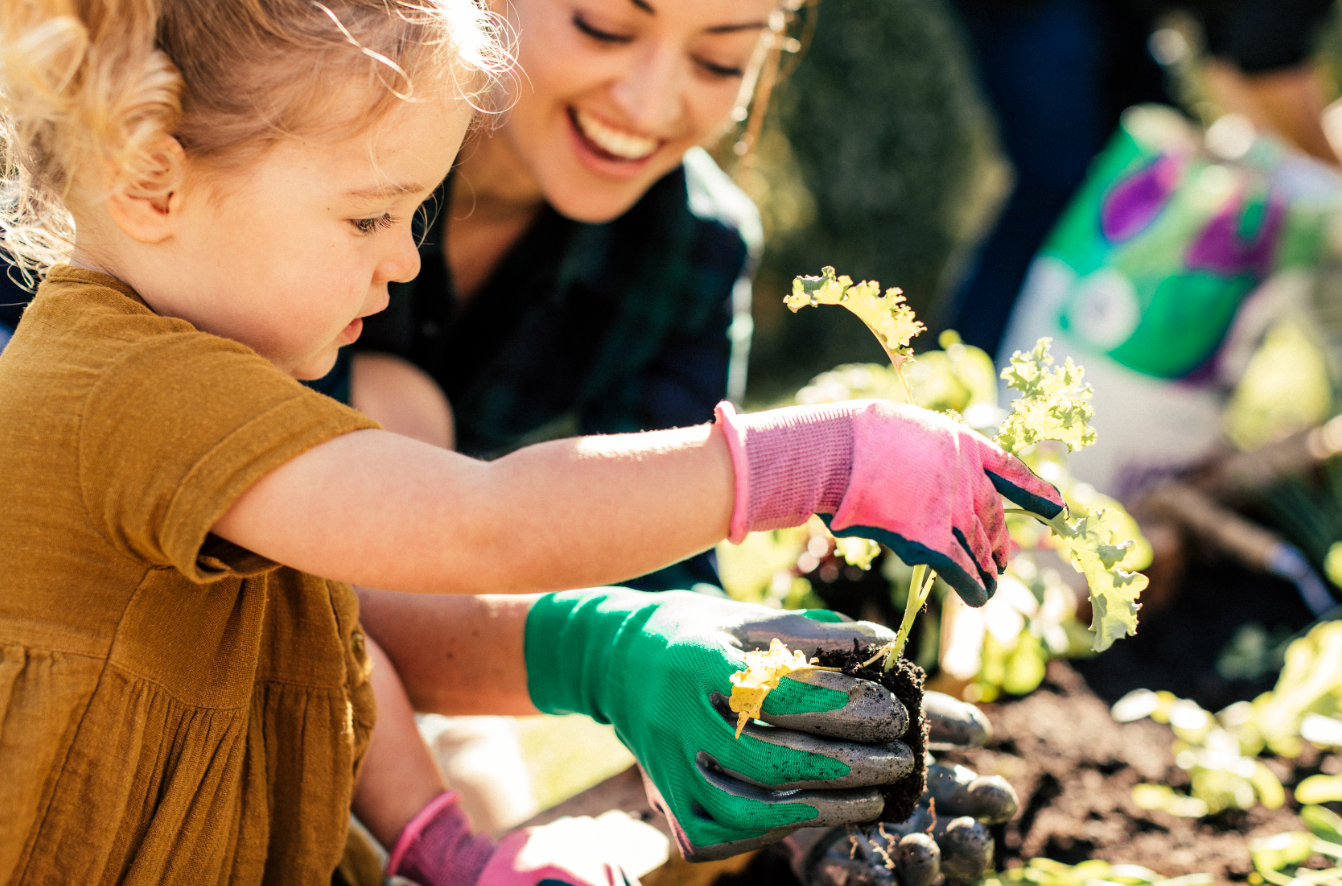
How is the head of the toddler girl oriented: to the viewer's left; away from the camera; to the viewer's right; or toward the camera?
to the viewer's right

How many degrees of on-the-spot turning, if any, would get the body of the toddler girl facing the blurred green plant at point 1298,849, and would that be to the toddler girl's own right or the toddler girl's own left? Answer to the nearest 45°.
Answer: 0° — they already face it

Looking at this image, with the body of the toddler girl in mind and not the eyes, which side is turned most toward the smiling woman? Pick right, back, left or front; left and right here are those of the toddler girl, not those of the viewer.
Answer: left

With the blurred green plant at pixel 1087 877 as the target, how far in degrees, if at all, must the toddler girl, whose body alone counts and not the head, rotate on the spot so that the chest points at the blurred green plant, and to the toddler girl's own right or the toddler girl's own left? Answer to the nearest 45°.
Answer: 0° — they already face it

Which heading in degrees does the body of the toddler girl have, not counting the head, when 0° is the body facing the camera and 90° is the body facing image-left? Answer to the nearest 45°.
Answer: approximately 270°

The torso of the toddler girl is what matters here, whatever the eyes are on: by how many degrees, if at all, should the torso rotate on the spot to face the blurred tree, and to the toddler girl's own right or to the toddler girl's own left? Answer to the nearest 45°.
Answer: approximately 90° to the toddler girl's own left

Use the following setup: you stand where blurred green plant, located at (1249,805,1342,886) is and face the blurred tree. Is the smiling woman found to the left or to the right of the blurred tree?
left
